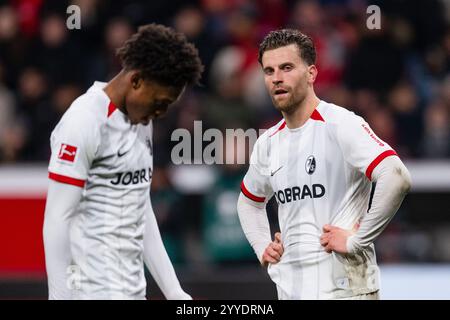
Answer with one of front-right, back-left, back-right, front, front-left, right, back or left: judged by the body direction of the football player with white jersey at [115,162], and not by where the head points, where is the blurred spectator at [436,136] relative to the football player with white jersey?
left

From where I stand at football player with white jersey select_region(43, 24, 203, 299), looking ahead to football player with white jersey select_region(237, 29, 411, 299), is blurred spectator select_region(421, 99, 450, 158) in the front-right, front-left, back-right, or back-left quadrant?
front-left

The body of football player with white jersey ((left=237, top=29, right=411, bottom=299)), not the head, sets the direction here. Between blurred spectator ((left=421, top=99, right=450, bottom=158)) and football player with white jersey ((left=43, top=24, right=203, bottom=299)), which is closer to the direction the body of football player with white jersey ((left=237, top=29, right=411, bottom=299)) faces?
the football player with white jersey

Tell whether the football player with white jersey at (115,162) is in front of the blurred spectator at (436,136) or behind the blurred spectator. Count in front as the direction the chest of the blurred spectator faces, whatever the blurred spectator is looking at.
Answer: in front

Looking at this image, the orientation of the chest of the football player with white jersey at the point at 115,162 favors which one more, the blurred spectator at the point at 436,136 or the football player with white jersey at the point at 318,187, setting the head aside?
the football player with white jersey

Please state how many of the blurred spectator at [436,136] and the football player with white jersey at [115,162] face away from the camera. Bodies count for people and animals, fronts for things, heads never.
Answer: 0

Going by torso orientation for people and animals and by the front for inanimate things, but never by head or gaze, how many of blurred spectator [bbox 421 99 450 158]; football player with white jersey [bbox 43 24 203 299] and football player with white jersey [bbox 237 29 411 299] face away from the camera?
0

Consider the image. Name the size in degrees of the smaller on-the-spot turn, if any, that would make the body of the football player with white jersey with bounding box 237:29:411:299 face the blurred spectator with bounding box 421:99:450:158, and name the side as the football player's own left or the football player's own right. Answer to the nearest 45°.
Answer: approximately 135° to the football player's own right

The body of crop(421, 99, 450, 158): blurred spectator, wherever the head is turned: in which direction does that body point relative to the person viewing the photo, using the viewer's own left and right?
facing the viewer

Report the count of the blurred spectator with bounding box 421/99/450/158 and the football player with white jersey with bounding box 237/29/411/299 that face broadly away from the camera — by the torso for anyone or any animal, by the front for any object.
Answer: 0

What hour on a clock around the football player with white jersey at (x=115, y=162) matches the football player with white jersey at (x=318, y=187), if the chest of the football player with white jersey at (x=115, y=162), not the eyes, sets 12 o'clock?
the football player with white jersey at (x=318, y=187) is roughly at 11 o'clock from the football player with white jersey at (x=115, y=162).

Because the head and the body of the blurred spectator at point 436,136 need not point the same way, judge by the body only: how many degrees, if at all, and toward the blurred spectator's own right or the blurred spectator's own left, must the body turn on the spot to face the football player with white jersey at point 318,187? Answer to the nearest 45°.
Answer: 0° — they already face them

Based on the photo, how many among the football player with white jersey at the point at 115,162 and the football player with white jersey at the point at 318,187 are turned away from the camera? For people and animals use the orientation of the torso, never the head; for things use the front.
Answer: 0
